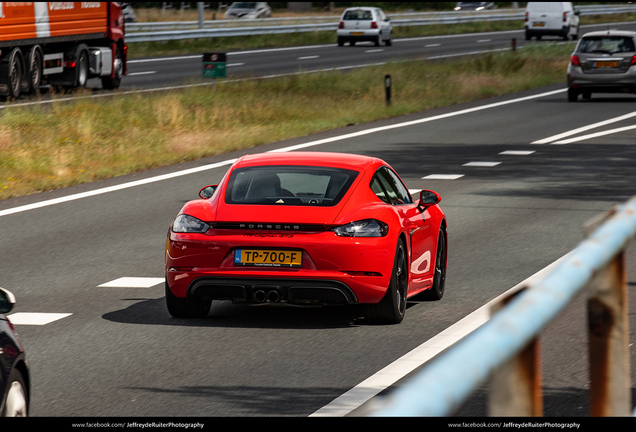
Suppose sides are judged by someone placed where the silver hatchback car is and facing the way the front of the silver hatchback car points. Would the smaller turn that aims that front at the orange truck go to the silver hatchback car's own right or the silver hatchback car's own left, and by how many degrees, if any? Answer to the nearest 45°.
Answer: approximately 90° to the silver hatchback car's own left

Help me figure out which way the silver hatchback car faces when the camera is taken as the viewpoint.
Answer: facing away from the viewer

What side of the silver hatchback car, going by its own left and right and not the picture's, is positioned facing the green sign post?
left

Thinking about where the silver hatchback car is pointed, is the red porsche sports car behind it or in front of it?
behind

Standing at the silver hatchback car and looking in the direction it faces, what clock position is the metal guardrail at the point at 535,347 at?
The metal guardrail is roughly at 6 o'clock from the silver hatchback car.

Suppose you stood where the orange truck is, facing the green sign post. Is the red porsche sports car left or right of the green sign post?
right
